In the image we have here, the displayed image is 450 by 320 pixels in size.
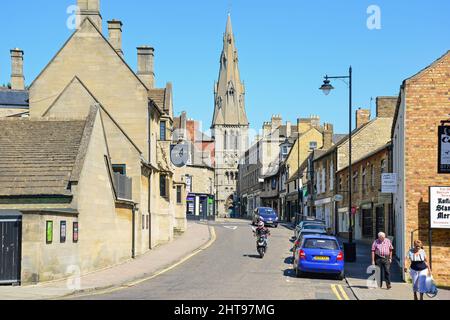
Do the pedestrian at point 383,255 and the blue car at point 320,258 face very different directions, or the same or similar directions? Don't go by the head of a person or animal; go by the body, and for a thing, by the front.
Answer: very different directions

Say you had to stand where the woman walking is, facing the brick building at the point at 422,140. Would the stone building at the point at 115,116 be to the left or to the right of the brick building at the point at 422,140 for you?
left

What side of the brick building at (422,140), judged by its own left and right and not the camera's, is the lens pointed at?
left

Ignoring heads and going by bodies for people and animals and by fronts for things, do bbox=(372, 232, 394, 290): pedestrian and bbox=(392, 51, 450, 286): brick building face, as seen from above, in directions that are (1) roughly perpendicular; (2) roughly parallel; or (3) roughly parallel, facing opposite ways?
roughly perpendicular

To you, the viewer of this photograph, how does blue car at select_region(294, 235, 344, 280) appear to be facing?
facing away from the viewer
